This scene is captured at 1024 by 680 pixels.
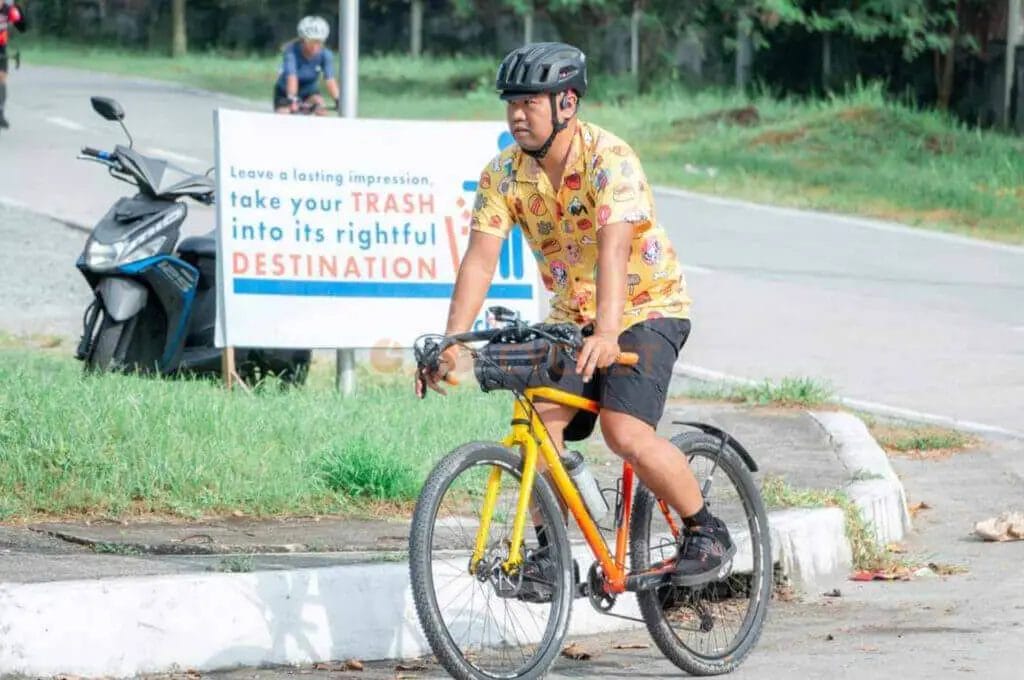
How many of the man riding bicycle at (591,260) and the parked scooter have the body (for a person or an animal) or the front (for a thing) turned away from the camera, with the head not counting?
0

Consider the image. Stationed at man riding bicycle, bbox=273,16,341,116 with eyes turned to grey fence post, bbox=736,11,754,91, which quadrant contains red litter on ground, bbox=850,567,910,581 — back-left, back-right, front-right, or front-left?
back-right

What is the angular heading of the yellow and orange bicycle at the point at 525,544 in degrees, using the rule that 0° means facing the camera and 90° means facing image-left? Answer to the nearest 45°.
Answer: approximately 45°

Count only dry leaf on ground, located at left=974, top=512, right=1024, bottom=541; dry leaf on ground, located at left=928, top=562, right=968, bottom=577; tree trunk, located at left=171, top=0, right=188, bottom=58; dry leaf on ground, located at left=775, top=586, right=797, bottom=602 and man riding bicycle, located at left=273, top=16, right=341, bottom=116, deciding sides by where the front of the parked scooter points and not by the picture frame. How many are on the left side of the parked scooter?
3

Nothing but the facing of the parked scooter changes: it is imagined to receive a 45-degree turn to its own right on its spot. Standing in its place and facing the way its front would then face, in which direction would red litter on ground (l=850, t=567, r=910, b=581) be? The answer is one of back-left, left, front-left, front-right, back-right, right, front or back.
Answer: back-left

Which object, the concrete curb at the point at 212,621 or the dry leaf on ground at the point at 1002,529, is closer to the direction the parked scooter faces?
the concrete curb

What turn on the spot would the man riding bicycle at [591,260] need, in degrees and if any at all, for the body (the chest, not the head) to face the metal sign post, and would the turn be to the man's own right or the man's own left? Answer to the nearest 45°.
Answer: approximately 135° to the man's own right

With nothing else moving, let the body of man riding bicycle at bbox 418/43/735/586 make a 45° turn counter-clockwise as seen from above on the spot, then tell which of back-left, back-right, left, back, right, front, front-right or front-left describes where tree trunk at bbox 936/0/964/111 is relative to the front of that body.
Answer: back

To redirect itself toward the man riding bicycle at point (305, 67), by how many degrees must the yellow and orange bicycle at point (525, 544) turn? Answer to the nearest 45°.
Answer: approximately 135° to its right
